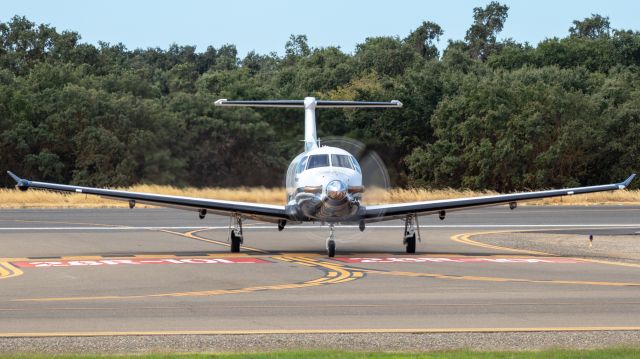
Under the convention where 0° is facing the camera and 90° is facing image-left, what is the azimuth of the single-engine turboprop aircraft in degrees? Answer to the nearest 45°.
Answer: approximately 0°
